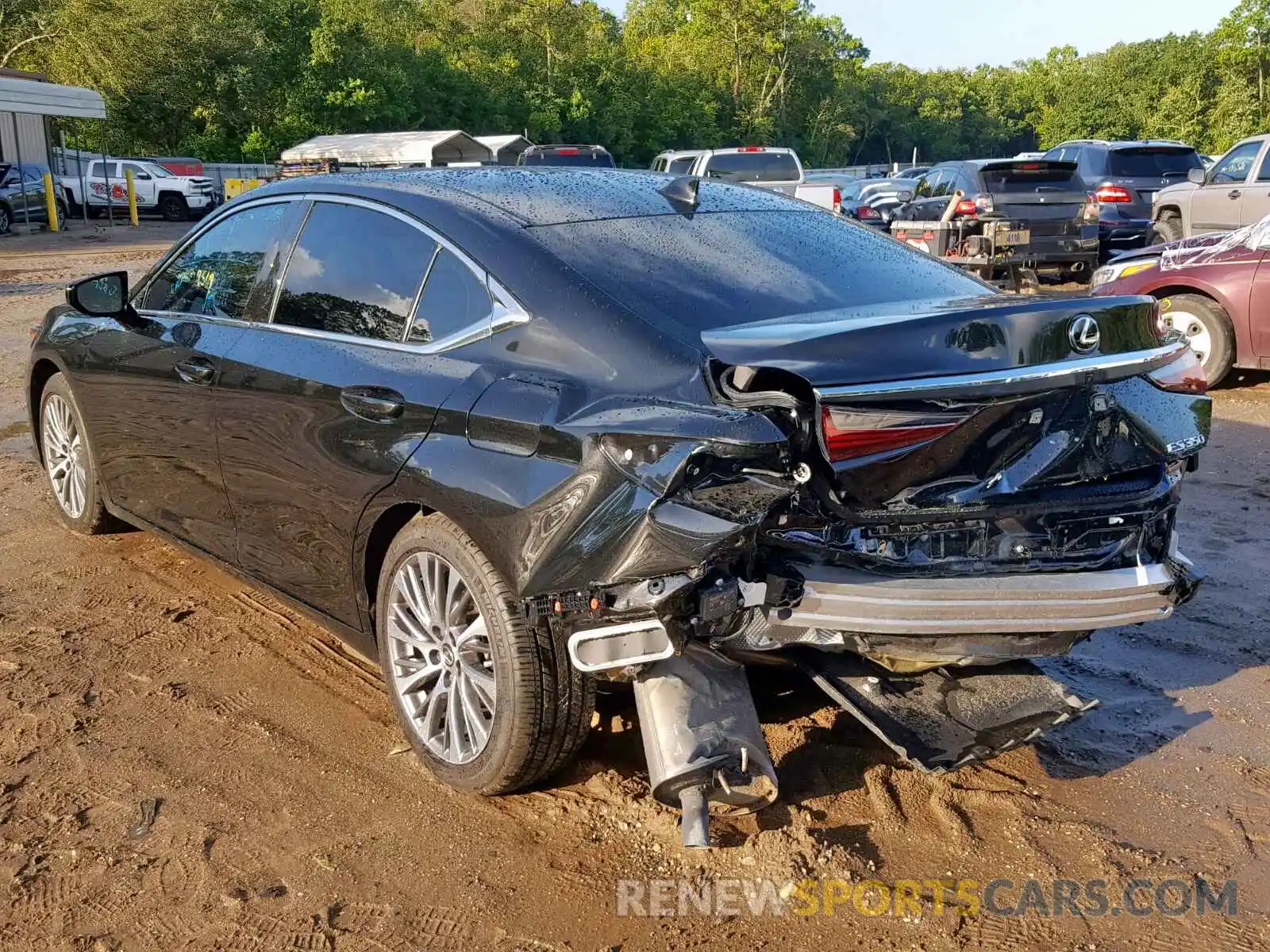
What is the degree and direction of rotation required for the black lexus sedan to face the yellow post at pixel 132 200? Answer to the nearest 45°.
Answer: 0° — it already faces it

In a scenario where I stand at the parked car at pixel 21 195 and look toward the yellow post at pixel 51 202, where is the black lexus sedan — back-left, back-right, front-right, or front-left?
front-right

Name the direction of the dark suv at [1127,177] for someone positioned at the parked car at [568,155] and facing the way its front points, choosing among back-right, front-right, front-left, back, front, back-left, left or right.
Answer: back-right

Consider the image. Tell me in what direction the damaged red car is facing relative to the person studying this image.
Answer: facing to the left of the viewer

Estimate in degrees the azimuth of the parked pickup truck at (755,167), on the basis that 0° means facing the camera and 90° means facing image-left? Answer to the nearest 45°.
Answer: approximately 135°

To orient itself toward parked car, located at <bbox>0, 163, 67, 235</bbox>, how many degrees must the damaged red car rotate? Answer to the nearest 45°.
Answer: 0° — it already faces it

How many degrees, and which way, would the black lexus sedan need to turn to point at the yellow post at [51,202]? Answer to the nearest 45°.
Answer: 0° — it already faces it

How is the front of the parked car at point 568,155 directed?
away from the camera

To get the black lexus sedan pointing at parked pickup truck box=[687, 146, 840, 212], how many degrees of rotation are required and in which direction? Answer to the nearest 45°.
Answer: approximately 45° to its right

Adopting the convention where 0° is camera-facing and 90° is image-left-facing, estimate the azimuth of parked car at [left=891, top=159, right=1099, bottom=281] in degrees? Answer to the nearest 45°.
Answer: approximately 135°

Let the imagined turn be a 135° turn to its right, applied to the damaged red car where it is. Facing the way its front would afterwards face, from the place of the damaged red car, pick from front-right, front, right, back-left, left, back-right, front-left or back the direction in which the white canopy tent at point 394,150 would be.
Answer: left

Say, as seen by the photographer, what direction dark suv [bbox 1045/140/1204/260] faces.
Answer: facing away from the viewer and to the left of the viewer

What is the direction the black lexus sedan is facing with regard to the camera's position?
facing away from the viewer and to the left of the viewer

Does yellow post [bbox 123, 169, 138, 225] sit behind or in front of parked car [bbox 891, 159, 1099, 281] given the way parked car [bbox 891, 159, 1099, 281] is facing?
in front

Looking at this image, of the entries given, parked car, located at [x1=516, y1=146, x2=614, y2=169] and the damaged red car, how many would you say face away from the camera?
1

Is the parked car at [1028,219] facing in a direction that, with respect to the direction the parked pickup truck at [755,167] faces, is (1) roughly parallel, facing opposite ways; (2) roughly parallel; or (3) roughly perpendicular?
roughly parallel

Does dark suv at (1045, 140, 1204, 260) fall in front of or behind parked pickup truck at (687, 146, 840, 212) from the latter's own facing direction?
behind

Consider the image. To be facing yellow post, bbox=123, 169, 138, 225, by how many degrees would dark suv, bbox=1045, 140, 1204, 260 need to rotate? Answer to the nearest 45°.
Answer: approximately 45° to its left
